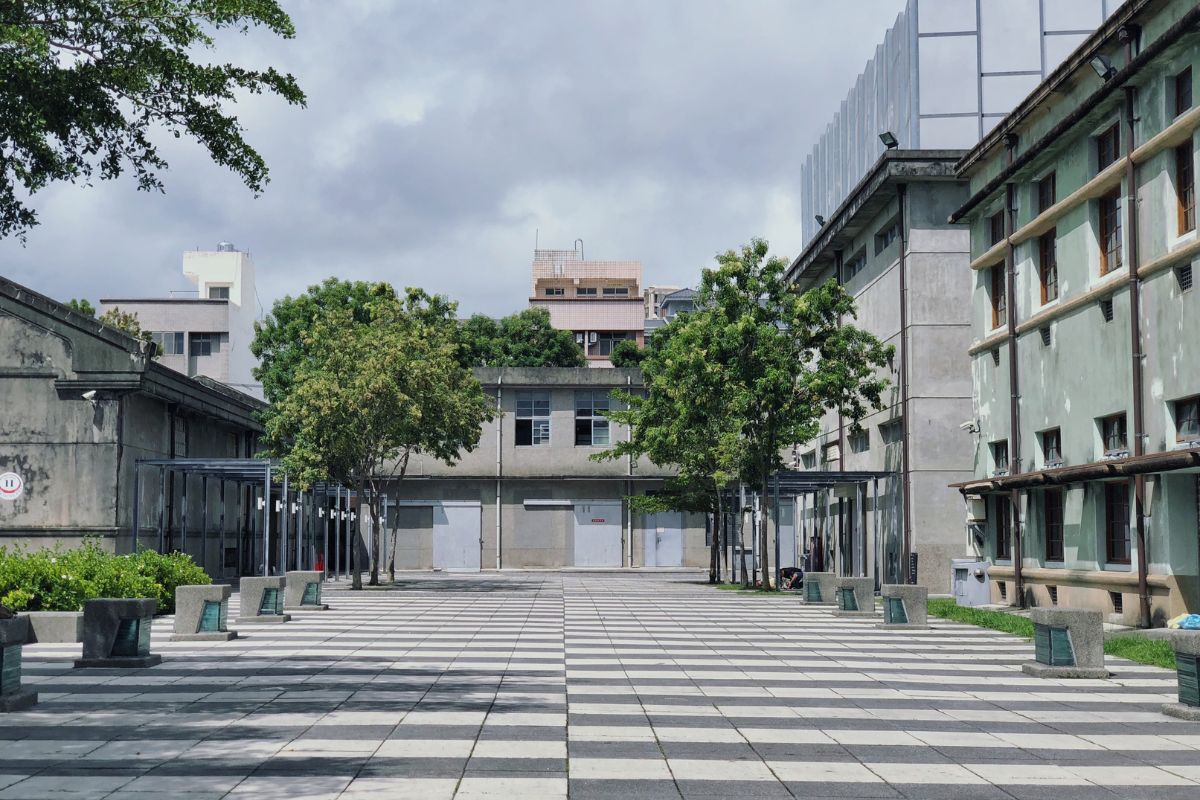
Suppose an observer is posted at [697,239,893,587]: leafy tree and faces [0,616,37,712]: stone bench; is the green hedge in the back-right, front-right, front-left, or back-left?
front-right

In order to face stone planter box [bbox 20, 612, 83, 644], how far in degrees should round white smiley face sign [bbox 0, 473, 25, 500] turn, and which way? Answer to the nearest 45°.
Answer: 0° — it already faces it

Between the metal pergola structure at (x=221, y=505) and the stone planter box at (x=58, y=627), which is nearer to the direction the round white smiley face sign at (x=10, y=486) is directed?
the stone planter box

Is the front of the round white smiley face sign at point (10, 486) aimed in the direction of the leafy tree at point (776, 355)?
no

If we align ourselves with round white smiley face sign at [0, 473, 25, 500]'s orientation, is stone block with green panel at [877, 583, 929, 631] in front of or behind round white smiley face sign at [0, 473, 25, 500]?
in front

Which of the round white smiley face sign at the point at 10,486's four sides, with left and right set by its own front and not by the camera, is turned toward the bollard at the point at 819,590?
left

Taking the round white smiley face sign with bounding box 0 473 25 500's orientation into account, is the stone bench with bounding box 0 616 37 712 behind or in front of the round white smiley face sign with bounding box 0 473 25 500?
in front

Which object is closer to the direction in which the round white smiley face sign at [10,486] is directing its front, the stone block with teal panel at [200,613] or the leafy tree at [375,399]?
the stone block with teal panel

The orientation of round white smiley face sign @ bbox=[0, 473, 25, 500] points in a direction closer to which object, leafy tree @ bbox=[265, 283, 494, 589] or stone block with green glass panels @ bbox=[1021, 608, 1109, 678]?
the stone block with green glass panels

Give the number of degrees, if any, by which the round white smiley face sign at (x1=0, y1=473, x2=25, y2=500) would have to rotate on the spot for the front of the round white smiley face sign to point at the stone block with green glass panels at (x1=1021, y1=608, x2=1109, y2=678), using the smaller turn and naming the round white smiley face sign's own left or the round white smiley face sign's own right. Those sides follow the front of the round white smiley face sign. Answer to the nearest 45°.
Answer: approximately 45° to the round white smiley face sign's own left

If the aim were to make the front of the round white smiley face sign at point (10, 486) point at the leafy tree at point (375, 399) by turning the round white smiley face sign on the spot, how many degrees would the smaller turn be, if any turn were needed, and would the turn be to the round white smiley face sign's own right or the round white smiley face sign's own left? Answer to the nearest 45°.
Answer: approximately 90° to the round white smiley face sign's own left

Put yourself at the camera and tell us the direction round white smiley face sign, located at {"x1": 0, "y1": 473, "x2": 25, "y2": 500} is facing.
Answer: facing the viewer

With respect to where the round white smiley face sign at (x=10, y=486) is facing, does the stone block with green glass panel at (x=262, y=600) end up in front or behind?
in front
